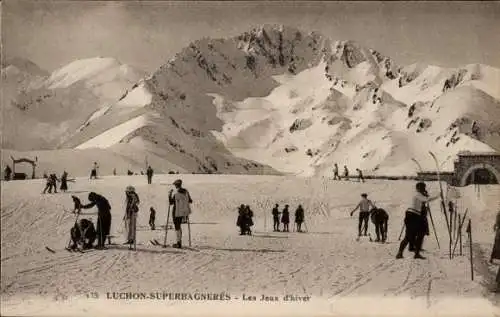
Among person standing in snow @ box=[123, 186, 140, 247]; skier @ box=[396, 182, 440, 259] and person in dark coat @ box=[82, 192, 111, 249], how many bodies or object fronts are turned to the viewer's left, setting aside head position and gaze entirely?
2

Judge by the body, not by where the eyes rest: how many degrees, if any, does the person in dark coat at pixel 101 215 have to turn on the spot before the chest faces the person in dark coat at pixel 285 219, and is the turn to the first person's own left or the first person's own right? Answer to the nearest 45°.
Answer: approximately 180°

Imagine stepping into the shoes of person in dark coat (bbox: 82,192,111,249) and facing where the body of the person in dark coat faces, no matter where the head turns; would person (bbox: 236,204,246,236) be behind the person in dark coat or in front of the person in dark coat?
behind

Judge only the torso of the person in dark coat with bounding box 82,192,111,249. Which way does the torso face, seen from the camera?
to the viewer's left

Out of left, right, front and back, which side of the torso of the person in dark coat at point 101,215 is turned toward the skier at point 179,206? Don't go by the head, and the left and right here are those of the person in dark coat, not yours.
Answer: back

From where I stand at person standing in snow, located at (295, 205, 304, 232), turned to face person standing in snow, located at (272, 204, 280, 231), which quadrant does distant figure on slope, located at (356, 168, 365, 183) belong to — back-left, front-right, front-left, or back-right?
back-right

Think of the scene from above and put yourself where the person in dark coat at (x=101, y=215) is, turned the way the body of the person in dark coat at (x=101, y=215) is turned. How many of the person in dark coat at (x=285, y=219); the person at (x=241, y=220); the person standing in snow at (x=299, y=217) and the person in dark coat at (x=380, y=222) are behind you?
4

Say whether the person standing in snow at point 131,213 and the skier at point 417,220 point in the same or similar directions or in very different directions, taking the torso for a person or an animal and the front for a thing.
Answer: very different directions

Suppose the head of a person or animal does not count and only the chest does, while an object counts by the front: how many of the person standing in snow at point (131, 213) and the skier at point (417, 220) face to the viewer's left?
1
